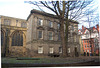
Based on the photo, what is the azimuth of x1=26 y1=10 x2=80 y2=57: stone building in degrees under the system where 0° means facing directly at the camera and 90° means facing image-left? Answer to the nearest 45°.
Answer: approximately 315°

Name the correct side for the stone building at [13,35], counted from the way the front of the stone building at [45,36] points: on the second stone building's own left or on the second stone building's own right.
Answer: on the second stone building's own right
